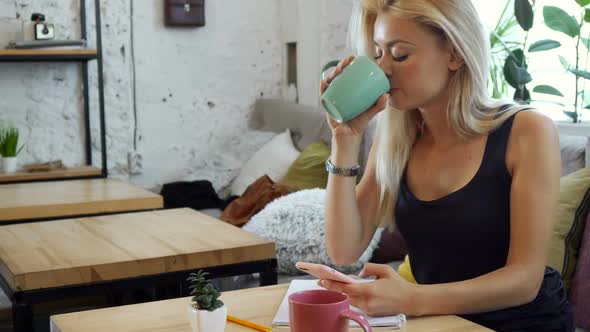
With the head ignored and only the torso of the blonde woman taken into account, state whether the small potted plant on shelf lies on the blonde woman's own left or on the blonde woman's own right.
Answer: on the blonde woman's own right

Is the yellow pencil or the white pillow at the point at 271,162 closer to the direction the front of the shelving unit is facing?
the yellow pencil

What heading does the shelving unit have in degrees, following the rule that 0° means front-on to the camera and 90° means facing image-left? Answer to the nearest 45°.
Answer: approximately 0°

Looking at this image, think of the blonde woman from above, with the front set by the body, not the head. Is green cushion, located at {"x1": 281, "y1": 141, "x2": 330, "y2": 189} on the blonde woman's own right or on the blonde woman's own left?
on the blonde woman's own right

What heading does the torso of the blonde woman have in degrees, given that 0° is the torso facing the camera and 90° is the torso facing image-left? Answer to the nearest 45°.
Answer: approximately 45°

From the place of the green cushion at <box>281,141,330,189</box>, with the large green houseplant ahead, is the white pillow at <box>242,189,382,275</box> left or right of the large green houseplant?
right

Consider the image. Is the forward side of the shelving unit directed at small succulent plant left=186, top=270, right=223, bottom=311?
yes

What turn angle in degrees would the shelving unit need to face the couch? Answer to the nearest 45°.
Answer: approximately 45° to its left

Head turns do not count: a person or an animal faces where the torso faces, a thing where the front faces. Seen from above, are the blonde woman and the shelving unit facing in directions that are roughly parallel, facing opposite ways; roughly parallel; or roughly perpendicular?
roughly perpendicular

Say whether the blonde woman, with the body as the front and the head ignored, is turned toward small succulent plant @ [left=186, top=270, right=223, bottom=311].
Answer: yes

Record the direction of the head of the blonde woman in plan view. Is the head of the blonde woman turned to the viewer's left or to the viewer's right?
to the viewer's left

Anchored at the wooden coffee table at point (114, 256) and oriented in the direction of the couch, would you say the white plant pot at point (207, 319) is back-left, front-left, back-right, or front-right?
back-right

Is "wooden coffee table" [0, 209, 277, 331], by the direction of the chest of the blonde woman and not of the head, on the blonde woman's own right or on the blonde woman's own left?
on the blonde woman's own right

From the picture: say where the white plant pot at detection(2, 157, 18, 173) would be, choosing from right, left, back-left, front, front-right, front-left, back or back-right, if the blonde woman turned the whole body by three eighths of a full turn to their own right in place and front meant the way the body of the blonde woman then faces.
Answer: front-left
